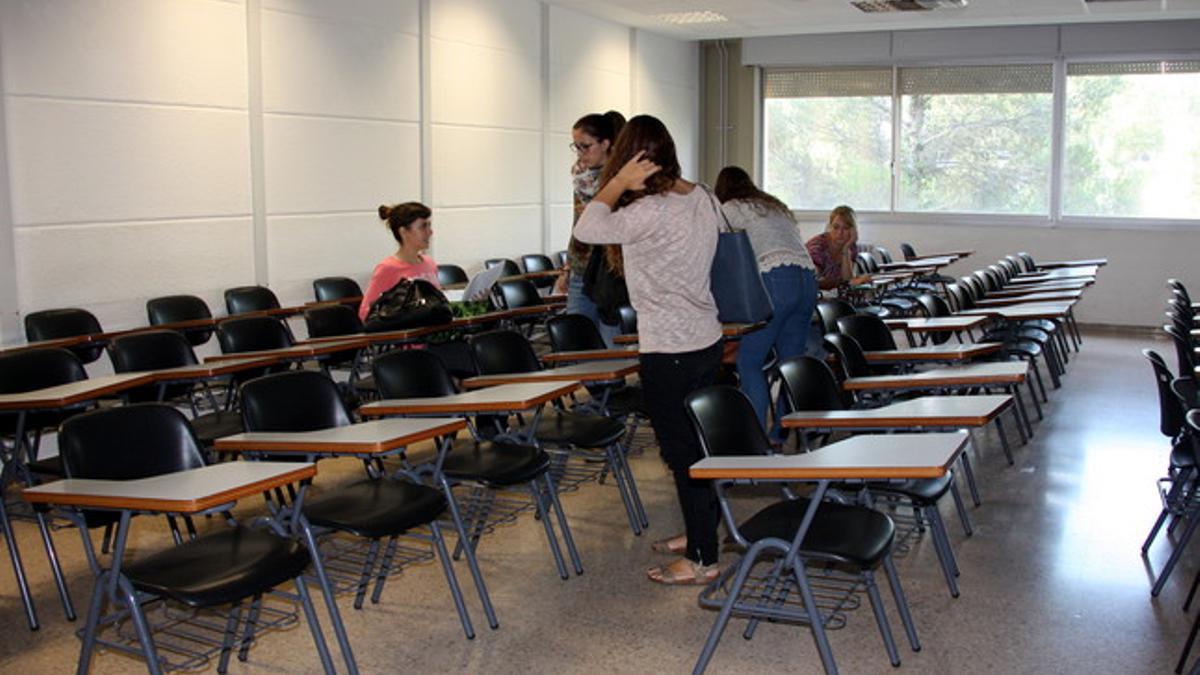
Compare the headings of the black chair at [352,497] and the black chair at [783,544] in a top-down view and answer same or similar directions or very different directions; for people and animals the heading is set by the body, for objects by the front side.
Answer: same or similar directions

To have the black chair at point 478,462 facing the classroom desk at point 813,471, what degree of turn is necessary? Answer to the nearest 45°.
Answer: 0° — it already faces it

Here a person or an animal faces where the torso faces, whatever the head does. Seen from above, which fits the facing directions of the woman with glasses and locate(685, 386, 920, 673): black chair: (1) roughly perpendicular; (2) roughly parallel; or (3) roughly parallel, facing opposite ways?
roughly perpendicular

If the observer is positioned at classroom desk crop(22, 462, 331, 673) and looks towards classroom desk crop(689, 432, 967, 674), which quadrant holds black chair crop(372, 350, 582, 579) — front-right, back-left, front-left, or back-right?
front-left

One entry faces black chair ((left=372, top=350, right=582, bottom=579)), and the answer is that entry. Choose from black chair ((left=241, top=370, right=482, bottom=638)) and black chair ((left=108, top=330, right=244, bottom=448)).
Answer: black chair ((left=108, top=330, right=244, bottom=448))

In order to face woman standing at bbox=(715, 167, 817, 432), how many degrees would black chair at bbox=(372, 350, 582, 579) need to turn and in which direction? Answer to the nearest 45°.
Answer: approximately 90° to its left

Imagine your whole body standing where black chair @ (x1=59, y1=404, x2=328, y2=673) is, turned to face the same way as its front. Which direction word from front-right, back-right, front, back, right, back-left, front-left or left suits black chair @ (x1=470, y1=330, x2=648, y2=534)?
left

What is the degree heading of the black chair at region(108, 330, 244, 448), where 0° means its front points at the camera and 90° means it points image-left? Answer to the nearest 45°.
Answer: approximately 315°

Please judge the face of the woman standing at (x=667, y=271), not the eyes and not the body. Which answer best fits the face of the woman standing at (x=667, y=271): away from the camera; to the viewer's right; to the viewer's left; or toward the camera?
away from the camera

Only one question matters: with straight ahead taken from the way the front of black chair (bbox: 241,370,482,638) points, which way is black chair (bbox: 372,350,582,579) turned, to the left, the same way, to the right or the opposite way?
the same way

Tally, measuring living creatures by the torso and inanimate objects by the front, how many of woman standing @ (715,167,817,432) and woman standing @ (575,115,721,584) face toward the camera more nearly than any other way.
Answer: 0

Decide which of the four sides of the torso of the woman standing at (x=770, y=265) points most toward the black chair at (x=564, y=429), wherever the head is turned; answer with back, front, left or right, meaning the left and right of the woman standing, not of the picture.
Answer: left

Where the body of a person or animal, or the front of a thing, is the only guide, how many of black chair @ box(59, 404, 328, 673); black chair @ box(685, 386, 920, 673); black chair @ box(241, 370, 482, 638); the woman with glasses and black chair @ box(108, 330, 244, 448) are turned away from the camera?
0

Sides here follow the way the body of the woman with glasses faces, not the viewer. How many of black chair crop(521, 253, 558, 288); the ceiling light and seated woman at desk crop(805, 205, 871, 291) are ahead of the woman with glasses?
0

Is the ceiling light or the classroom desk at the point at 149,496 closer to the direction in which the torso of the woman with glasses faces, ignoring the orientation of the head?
the classroom desk
